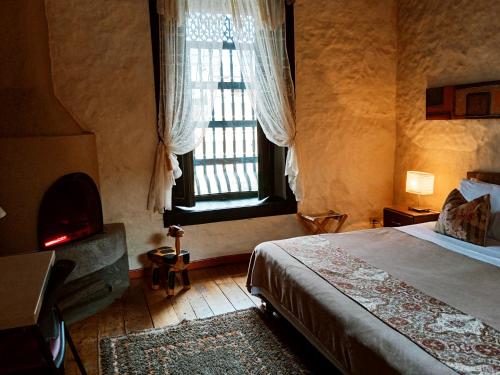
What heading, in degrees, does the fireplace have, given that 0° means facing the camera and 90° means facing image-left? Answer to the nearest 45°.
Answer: approximately 315°

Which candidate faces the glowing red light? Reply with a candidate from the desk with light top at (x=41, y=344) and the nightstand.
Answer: the nightstand

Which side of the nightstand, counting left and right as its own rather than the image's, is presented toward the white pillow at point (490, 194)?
left

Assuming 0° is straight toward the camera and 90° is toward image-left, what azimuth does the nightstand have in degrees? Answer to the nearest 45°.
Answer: approximately 45°

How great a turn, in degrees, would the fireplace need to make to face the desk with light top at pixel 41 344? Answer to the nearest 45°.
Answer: approximately 45° to its right

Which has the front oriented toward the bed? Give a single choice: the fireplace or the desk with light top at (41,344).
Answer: the fireplace

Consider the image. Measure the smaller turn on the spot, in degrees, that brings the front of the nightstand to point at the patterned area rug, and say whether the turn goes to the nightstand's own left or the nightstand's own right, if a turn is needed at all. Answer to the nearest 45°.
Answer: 0° — it already faces it
